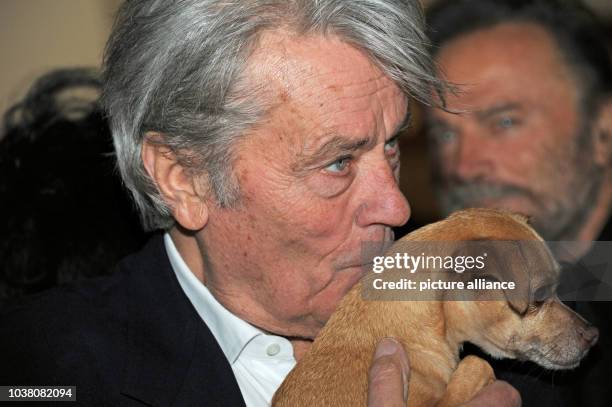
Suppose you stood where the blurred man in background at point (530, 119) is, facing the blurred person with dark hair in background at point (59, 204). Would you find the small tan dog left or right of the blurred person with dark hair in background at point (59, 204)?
left

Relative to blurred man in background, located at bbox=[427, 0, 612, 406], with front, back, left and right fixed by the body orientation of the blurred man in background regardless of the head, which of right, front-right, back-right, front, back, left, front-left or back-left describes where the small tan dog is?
front-left

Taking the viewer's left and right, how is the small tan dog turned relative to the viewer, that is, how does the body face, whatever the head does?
facing to the right of the viewer

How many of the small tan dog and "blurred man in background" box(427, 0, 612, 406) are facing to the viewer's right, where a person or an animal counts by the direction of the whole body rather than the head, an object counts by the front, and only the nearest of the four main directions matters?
1

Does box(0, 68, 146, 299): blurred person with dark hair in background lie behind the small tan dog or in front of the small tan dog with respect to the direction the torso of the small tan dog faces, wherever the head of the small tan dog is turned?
behind

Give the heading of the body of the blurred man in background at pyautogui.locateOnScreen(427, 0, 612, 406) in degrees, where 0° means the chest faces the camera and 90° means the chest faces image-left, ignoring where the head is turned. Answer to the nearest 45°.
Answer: approximately 45°

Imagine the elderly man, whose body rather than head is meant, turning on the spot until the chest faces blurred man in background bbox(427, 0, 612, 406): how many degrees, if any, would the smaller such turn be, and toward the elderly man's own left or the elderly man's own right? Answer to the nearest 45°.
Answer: approximately 90° to the elderly man's own left

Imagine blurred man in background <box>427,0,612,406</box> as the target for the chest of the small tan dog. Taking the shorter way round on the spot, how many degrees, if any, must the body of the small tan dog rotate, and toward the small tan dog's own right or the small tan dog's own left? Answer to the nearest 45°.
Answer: approximately 90° to the small tan dog's own left

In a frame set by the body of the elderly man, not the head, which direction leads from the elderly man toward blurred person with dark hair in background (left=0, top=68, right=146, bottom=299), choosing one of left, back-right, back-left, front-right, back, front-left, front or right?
back
